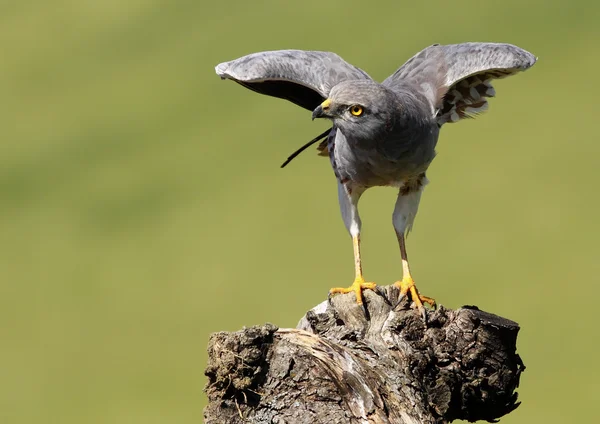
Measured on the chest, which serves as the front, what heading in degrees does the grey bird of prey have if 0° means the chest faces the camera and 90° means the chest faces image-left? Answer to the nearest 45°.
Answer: approximately 0°
